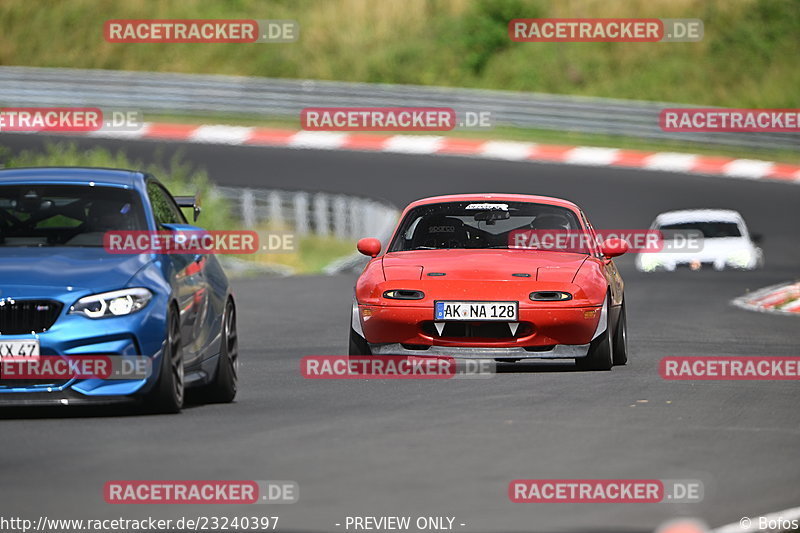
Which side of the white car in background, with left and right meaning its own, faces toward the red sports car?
front

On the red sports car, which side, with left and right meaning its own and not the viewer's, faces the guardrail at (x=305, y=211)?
back

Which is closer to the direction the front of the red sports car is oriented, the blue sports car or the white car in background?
the blue sports car

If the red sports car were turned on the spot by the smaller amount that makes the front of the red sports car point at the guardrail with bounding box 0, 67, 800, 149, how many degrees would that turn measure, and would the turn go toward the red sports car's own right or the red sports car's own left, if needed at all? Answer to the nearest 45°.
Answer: approximately 180°

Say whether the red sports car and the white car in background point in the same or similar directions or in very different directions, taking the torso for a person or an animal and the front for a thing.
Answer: same or similar directions

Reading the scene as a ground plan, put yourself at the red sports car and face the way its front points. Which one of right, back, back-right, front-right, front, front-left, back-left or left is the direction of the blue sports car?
front-right

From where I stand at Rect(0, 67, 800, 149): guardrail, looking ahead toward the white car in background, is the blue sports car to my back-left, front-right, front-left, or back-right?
front-right

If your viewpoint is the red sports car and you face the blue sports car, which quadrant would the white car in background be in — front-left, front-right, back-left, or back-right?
back-right

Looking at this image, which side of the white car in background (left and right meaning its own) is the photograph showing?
front

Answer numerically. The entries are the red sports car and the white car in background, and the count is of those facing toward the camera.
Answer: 2

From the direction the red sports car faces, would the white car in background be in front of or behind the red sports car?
behind

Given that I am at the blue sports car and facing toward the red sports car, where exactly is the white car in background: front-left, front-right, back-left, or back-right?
front-left

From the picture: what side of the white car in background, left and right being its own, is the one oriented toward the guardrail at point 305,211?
right

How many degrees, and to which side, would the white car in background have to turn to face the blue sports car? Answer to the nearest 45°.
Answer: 0° — it already faces it

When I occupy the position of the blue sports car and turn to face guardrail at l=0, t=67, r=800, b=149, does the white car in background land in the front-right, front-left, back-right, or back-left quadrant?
front-right

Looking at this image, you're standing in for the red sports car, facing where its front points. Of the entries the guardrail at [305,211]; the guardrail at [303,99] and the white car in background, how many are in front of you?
0
